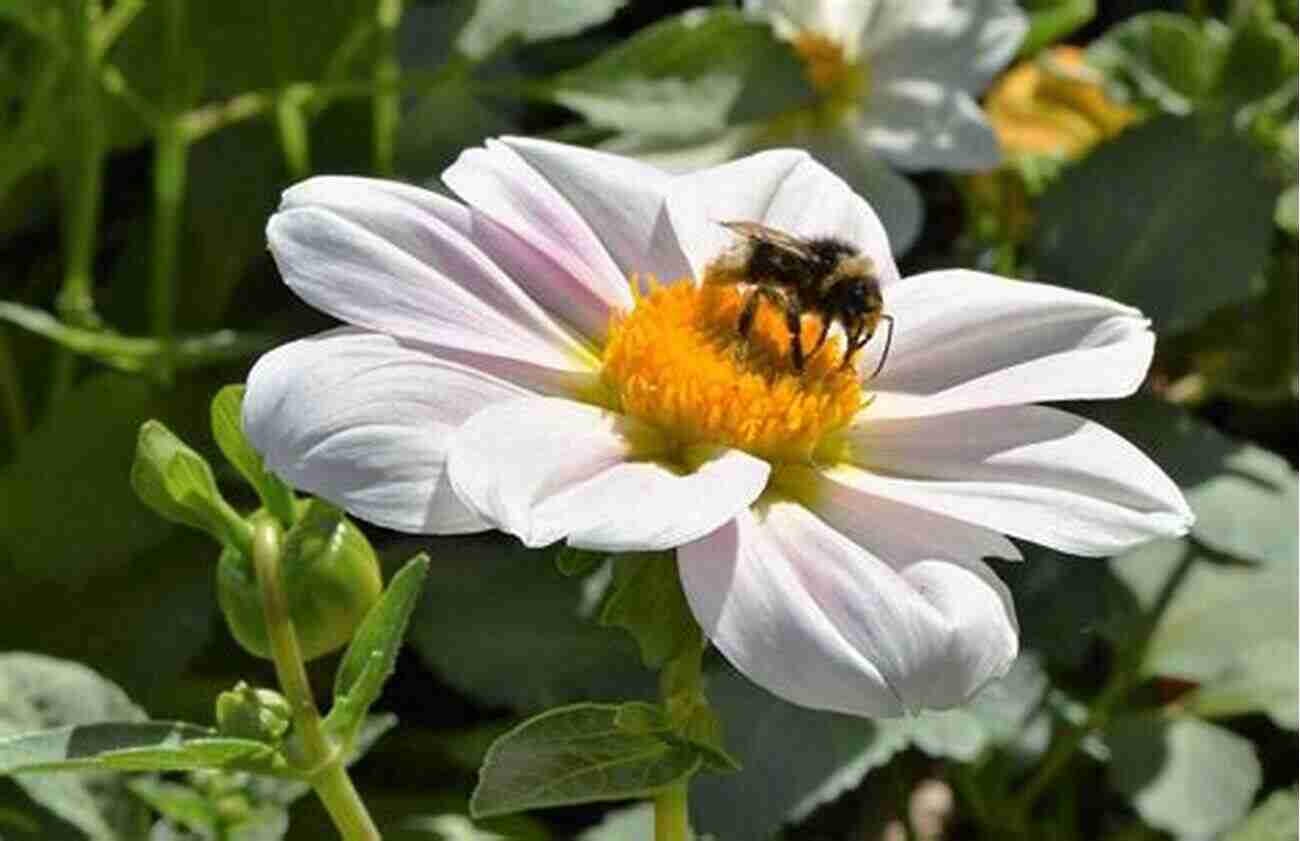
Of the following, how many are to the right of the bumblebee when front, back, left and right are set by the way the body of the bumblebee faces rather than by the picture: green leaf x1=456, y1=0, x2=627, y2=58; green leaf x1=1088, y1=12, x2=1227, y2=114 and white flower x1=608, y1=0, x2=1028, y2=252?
0

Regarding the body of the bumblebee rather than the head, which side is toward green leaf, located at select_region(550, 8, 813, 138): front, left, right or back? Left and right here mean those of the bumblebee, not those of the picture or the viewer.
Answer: left

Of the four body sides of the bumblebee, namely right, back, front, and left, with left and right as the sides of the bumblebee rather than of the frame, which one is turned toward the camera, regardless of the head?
right

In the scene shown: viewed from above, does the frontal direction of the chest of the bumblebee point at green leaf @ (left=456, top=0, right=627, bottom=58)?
no

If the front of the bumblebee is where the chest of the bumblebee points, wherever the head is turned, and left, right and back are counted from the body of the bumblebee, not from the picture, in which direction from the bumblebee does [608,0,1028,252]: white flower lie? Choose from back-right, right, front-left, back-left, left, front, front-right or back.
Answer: left
